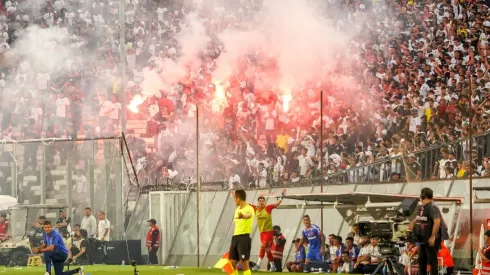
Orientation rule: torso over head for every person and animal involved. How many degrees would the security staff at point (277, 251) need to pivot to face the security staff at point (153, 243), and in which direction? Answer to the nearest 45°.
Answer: approximately 45° to its right

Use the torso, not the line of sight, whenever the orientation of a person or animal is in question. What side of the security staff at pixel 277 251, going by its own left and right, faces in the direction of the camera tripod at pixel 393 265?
left

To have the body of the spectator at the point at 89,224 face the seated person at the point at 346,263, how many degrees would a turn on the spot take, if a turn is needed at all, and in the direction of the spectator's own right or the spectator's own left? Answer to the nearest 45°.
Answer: approximately 90° to the spectator's own left

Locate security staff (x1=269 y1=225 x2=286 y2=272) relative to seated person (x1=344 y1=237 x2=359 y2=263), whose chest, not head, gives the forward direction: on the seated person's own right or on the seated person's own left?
on the seated person's own right

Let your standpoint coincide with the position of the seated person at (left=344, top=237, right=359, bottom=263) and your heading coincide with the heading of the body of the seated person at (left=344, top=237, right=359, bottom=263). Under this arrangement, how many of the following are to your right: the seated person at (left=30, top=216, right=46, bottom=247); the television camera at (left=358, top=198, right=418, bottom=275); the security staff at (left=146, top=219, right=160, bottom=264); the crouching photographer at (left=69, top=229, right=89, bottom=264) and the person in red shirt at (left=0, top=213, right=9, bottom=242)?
4

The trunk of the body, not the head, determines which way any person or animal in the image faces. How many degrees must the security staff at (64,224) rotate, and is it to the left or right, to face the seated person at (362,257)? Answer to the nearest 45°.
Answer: approximately 45° to its left

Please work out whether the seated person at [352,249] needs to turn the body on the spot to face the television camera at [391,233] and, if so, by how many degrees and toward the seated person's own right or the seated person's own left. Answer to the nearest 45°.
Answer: approximately 45° to the seated person's own left

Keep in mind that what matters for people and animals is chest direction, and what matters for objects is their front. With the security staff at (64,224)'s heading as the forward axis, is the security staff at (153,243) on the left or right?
on its left

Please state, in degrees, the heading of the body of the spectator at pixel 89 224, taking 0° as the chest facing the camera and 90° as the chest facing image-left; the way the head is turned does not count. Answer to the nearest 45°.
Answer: approximately 45°

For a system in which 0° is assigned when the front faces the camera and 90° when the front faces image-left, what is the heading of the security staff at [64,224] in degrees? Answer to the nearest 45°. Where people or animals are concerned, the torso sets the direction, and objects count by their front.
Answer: approximately 0°

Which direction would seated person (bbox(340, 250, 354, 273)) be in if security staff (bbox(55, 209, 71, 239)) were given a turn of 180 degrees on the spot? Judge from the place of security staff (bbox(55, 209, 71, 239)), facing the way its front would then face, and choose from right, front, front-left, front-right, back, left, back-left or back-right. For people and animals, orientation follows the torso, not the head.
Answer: back-right
